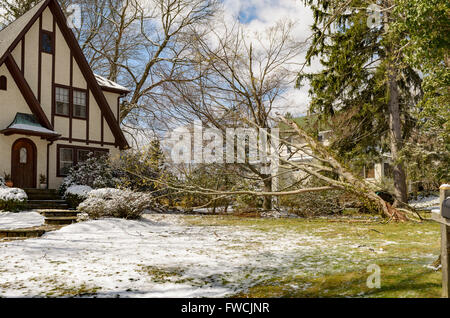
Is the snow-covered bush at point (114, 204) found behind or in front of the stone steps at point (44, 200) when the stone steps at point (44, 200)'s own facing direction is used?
in front

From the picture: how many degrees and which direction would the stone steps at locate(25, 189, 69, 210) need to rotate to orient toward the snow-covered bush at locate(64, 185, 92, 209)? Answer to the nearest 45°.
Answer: approximately 45° to its left

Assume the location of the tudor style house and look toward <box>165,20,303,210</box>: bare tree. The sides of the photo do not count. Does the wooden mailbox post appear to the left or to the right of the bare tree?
right

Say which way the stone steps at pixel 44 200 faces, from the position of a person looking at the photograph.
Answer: facing the viewer

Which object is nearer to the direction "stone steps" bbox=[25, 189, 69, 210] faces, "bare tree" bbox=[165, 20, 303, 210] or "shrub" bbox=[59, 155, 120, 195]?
the bare tree

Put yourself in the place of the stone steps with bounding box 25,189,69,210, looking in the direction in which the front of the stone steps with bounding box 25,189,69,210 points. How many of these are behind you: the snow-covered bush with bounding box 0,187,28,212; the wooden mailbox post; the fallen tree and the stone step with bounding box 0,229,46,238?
0

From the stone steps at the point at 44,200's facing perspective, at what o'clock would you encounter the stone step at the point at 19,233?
the stone step at the point at 19,233 is roughly at 12 o'clock from the stone steps at the point at 44,200.

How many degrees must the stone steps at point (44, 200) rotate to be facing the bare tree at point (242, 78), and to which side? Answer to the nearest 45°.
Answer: approximately 45° to its left

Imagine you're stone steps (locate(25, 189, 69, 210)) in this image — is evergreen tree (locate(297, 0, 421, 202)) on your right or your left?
on your left

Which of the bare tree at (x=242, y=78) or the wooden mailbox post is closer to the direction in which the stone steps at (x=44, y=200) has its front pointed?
the wooden mailbox post

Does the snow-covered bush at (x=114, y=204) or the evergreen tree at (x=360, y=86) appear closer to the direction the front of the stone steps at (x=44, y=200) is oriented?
the snow-covered bush
